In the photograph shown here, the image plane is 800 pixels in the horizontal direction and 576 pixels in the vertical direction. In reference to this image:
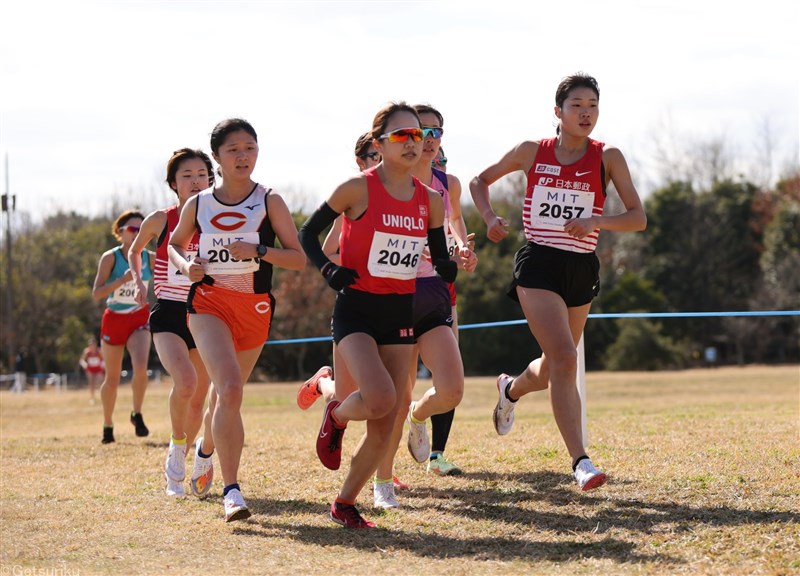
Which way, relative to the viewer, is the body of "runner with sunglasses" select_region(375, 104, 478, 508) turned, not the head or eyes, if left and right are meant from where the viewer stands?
facing the viewer and to the right of the viewer

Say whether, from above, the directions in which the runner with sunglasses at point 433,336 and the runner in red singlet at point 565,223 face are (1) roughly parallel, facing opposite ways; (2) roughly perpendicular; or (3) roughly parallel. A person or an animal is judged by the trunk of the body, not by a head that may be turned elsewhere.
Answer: roughly parallel

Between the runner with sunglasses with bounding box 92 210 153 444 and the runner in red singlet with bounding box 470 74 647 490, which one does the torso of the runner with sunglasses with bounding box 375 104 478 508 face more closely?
the runner in red singlet

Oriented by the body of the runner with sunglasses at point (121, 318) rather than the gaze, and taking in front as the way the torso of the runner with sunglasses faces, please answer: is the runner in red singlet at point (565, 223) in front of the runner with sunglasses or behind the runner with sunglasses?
in front

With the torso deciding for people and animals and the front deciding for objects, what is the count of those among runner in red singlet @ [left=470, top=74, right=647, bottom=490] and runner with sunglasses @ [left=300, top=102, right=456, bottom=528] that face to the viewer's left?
0

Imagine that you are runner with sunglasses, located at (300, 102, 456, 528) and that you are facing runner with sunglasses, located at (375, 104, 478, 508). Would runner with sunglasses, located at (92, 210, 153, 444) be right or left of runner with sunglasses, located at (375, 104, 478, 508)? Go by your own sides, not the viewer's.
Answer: left

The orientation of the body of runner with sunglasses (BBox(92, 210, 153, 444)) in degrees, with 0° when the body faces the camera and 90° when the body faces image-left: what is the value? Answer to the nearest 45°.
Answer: approximately 315°

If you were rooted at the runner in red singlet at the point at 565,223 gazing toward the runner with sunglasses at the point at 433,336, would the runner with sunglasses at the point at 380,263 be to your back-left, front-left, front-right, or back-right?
front-left

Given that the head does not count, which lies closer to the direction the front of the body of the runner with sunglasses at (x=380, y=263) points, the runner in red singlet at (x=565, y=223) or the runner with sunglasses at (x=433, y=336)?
the runner in red singlet

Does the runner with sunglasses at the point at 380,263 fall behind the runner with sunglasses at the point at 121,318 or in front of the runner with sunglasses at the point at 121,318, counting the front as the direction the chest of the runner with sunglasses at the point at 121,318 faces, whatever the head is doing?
in front

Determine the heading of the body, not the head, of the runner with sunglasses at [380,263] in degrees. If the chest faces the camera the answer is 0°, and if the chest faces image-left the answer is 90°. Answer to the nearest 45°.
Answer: approximately 315°
